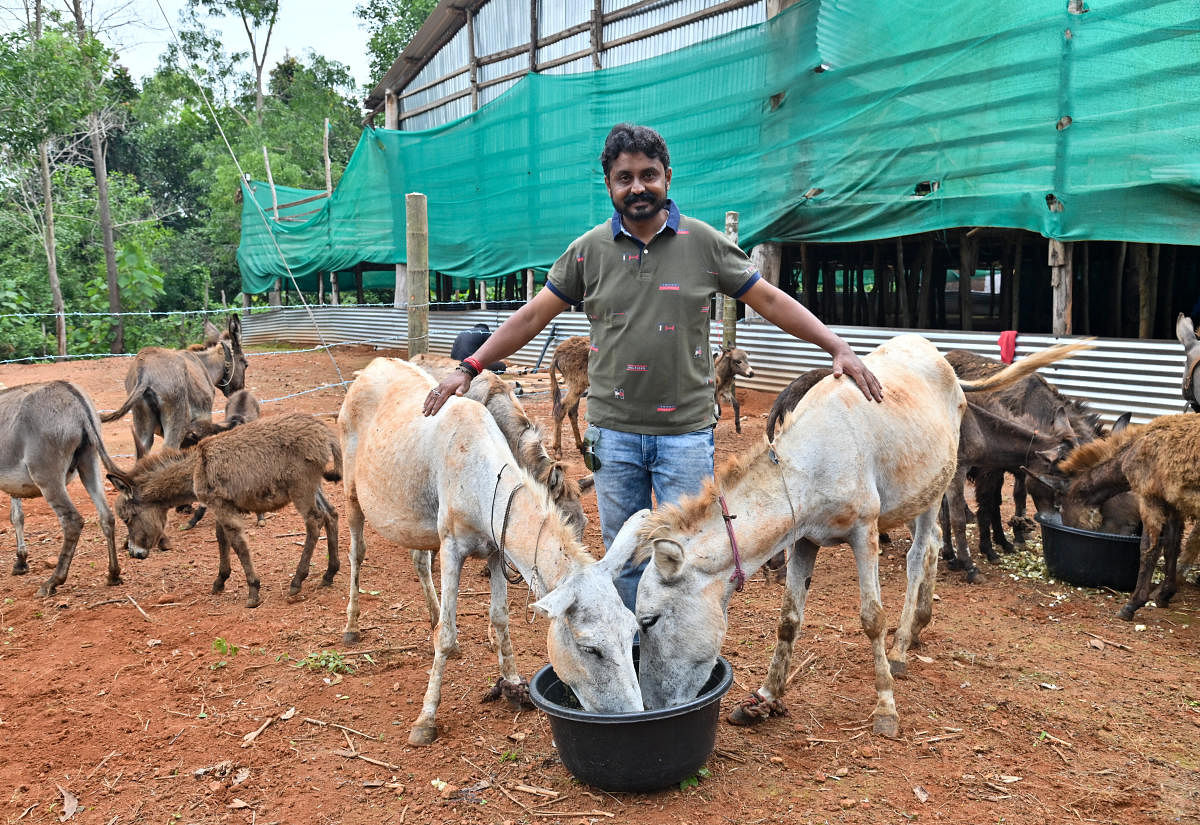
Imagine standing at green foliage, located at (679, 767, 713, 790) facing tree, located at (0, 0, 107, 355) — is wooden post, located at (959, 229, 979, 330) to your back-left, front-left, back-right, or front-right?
front-right

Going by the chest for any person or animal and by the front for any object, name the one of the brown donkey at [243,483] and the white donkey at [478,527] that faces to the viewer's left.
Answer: the brown donkey

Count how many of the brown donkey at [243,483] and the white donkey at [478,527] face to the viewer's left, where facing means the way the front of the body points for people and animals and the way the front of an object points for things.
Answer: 1

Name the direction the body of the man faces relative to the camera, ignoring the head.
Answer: toward the camera

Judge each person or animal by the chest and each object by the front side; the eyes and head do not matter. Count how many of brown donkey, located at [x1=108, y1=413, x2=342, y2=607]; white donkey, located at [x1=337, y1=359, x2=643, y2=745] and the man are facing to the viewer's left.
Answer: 1

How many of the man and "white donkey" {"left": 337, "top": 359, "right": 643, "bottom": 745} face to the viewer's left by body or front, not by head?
0

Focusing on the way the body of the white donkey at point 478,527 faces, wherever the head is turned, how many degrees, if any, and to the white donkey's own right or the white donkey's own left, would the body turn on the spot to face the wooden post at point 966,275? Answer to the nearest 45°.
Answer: approximately 90° to the white donkey's own left

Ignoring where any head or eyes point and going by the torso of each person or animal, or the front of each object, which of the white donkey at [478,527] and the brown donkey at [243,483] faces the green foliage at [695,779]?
the white donkey

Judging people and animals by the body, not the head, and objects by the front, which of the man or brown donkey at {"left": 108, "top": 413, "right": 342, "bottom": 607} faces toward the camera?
the man

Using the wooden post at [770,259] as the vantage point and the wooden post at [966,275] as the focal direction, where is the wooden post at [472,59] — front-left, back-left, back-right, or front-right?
back-left

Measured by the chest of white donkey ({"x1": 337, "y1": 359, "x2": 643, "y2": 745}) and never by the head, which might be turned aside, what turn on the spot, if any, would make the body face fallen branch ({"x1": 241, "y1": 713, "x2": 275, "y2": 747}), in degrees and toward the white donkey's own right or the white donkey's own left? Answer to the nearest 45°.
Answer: approximately 135° to the white donkey's own right

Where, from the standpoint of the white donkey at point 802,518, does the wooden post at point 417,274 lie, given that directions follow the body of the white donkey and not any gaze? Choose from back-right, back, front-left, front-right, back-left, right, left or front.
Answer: right

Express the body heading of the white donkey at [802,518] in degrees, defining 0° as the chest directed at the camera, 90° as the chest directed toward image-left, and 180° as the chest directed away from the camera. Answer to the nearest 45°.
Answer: approximately 45°

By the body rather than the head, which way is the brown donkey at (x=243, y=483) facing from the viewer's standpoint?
to the viewer's left

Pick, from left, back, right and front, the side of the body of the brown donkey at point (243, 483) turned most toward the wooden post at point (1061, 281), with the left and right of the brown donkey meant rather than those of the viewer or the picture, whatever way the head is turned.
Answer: back
